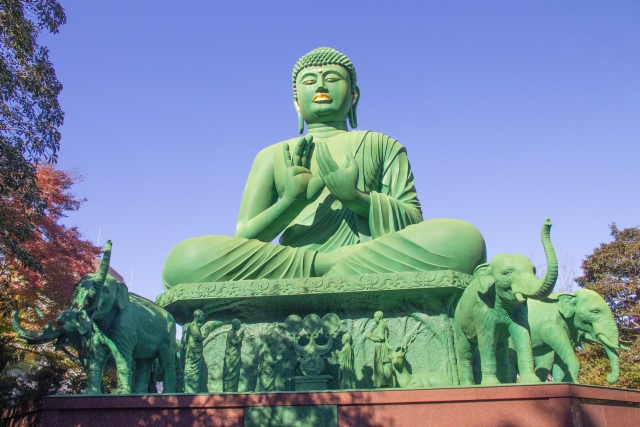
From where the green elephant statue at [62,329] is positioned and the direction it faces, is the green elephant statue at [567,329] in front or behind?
behind

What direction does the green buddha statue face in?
toward the camera

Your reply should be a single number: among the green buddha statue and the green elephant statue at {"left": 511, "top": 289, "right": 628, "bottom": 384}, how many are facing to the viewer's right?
1

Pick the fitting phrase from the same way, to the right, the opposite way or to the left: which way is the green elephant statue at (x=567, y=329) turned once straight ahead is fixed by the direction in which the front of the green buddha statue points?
to the left

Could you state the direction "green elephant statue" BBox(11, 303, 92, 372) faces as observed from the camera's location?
facing to the left of the viewer

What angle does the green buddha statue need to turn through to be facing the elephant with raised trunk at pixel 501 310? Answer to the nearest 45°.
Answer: approximately 45° to its left

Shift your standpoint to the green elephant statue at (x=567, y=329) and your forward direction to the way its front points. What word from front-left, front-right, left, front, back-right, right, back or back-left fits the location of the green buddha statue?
back

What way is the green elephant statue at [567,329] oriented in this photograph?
to the viewer's right

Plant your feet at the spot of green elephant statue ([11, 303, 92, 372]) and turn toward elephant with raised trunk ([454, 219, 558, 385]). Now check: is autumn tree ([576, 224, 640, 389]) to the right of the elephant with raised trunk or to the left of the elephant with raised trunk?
left

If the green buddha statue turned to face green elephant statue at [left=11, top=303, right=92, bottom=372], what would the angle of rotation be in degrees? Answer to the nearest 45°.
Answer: approximately 45° to its right

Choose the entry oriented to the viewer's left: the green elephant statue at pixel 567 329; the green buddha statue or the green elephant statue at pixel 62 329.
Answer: the green elephant statue at pixel 62 329

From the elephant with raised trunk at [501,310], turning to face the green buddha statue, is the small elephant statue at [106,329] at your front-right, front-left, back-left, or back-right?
front-left
